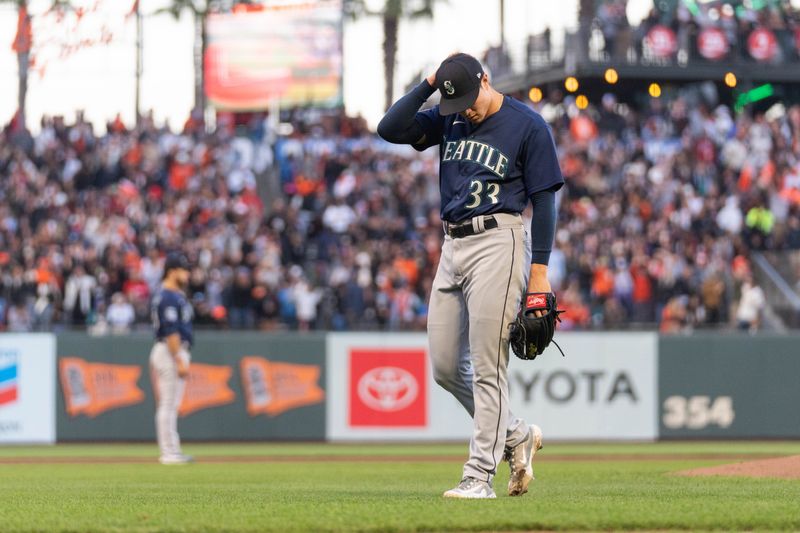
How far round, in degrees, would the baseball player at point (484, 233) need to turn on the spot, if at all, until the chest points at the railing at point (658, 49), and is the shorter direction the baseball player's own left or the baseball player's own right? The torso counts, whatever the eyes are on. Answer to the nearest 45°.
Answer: approximately 135° to the baseball player's own right

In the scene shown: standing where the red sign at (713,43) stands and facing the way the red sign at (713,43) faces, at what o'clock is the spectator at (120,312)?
The spectator is roughly at 1 o'clock from the red sign.

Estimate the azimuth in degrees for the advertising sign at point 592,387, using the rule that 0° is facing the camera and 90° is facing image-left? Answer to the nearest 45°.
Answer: approximately 0°

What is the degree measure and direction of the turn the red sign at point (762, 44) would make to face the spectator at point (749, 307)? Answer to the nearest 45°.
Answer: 0° — it already faces them

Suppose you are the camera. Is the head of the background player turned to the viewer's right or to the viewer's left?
to the viewer's right

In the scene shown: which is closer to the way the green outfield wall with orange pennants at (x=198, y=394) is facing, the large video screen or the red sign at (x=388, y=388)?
the red sign

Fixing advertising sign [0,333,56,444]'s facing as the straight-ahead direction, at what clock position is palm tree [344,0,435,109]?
The palm tree is roughly at 7 o'clock from the advertising sign.

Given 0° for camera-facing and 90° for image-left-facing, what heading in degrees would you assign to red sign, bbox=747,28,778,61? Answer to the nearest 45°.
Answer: approximately 0°
